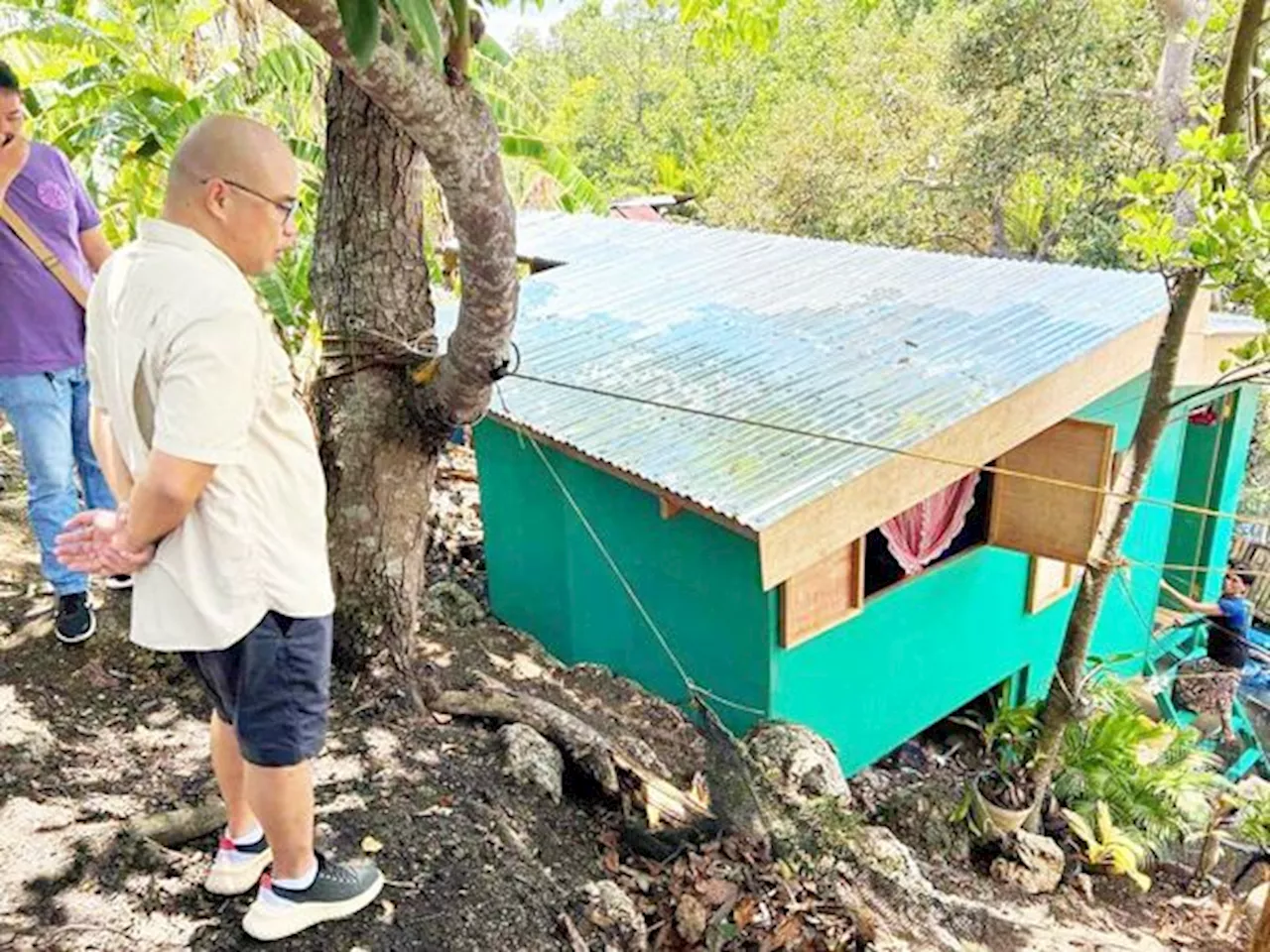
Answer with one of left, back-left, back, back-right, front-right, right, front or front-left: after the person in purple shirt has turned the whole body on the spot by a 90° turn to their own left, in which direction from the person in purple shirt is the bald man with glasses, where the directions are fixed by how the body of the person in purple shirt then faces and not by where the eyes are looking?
right

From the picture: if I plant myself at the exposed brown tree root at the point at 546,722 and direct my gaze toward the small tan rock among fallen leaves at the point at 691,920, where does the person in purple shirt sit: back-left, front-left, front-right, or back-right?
back-right

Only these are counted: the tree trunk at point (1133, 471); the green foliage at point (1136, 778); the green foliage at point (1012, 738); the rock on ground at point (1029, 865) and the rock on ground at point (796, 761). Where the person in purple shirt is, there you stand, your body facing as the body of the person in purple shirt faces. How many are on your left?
5

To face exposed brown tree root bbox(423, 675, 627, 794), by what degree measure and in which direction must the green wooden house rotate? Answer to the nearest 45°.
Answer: approximately 45° to its right

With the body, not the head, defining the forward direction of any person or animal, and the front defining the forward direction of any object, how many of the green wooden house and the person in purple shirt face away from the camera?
0

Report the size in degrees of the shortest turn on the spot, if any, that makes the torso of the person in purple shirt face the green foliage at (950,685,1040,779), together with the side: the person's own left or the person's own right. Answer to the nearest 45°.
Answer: approximately 90° to the person's own left

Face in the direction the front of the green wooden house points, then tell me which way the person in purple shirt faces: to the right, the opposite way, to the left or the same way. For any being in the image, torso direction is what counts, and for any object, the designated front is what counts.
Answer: the same way

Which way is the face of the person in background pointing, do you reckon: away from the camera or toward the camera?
toward the camera

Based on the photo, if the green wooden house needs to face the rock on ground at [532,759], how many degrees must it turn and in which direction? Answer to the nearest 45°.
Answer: approximately 45° to its right

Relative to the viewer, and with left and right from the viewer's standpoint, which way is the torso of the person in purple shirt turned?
facing the viewer

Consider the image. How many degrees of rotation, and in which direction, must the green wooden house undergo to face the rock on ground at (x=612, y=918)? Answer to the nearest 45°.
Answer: approximately 45° to its right

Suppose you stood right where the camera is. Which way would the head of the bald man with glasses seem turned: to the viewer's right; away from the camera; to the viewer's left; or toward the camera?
to the viewer's right

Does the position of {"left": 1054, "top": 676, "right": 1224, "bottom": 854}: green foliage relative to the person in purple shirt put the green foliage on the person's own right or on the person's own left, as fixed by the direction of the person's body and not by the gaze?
on the person's own left

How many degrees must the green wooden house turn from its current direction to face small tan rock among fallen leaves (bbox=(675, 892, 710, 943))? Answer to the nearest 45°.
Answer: approximately 45° to its right
